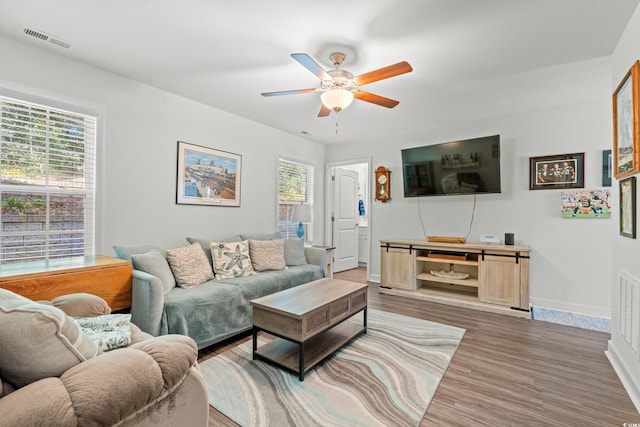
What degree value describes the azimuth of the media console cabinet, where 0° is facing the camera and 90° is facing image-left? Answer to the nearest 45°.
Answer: approximately 45°

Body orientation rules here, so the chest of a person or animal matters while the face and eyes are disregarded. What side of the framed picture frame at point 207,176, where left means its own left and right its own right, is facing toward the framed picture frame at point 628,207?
front

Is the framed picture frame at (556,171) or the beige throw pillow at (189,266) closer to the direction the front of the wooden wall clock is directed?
the beige throw pillow

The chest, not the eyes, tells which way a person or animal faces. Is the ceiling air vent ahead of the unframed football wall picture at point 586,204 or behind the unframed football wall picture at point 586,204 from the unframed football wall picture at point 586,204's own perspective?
ahead

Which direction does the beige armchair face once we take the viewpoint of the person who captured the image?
facing away from the viewer and to the right of the viewer

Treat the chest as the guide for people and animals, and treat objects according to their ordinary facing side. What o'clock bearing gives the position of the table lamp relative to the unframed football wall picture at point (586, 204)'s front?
The table lamp is roughly at 2 o'clock from the unframed football wall picture.

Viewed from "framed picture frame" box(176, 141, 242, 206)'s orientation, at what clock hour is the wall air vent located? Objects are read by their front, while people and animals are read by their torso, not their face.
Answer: The wall air vent is roughly at 12 o'clock from the framed picture frame.

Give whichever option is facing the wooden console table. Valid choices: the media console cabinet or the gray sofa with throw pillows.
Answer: the media console cabinet

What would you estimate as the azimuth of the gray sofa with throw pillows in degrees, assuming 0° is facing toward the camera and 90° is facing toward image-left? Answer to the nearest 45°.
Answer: approximately 315°

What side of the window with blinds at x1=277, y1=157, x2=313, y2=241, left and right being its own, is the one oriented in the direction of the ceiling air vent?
right

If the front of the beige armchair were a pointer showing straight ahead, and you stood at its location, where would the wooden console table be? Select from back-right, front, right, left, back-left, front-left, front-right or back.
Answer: front-left

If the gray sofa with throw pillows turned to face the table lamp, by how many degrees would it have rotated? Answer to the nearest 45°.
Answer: approximately 90° to its left
